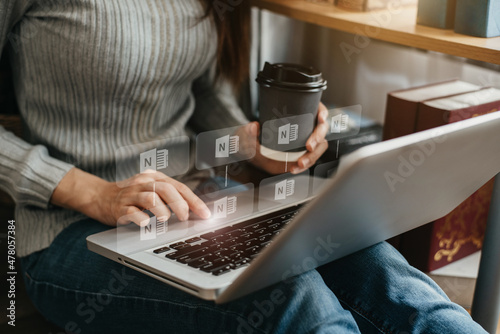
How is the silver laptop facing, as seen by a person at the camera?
facing away from the viewer and to the left of the viewer

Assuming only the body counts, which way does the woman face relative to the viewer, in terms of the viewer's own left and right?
facing the viewer and to the right of the viewer
